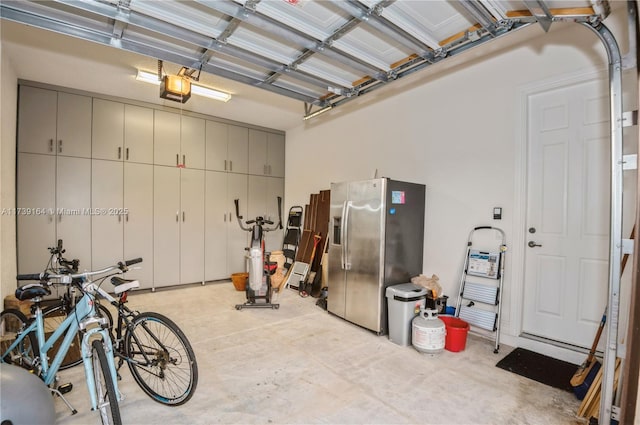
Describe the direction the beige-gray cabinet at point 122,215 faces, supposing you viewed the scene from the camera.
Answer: facing the viewer

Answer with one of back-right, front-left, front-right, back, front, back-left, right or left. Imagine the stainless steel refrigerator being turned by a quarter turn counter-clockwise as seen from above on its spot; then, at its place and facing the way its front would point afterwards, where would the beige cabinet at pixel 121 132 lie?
back-right

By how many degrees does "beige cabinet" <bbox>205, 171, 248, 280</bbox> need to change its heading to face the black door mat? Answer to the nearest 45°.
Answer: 0° — it already faces it

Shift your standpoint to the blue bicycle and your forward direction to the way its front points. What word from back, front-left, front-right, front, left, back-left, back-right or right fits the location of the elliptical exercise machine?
left

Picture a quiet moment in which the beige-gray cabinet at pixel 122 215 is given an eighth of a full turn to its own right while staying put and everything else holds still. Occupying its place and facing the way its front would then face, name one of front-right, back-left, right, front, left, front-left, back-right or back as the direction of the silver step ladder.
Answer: left

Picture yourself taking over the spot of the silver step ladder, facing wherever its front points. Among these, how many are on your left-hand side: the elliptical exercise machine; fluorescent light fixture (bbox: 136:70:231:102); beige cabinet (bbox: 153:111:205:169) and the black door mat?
1

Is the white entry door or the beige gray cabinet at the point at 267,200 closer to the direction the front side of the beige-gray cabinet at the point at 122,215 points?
the white entry door

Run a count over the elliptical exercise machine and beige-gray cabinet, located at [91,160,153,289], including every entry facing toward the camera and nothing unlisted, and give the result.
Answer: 2

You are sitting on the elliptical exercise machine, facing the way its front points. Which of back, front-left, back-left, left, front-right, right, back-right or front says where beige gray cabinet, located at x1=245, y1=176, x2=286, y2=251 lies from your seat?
back

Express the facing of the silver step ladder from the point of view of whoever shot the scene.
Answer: facing the viewer and to the left of the viewer

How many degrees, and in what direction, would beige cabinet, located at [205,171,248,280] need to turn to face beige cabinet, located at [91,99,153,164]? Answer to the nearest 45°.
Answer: approximately 135° to its right

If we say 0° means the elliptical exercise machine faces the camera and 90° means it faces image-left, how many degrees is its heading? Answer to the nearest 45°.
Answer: approximately 0°

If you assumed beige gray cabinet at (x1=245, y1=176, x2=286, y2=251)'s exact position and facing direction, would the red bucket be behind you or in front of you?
in front

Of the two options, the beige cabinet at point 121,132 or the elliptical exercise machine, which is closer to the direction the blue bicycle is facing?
the elliptical exercise machine

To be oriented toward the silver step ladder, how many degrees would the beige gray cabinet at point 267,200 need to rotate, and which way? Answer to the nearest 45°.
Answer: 0° — it already faces it

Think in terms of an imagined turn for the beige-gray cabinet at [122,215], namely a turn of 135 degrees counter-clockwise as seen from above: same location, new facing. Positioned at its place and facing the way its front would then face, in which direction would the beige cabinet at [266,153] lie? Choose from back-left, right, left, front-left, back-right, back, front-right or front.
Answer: front-right
